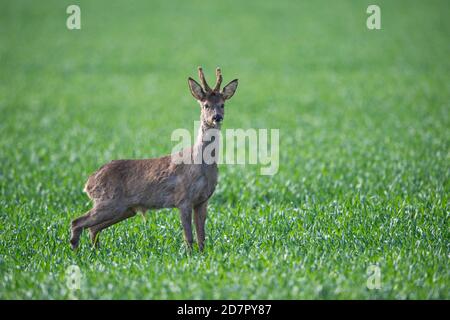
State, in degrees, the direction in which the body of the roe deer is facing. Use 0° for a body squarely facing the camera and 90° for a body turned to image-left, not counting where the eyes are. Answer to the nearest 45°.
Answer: approximately 270°
